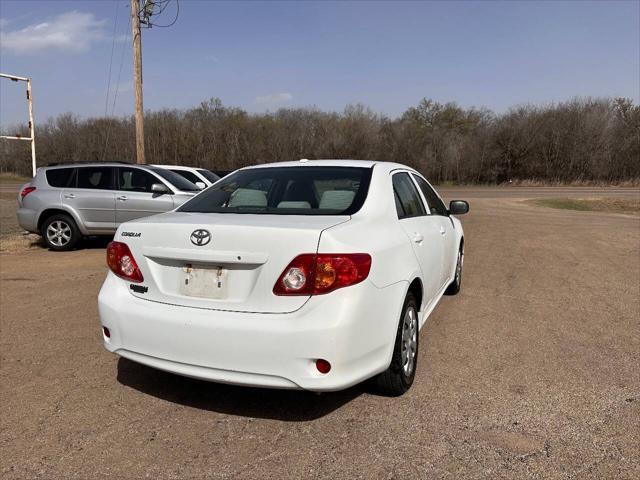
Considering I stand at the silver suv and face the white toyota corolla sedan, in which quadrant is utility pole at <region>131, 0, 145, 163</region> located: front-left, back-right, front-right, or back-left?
back-left

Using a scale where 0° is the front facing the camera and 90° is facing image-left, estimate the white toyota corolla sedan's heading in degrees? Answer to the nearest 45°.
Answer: approximately 225°

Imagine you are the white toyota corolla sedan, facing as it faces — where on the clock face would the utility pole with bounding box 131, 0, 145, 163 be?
The utility pole is roughly at 10 o'clock from the white toyota corolla sedan.

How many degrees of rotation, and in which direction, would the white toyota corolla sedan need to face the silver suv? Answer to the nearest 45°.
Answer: approximately 90° to its left

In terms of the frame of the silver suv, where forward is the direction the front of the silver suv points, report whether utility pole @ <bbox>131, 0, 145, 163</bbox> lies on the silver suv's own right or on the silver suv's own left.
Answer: on the silver suv's own left

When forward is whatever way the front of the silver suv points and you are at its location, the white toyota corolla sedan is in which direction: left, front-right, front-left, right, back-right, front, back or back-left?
right

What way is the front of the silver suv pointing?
to the viewer's right

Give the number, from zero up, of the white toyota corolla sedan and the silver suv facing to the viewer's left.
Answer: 0
